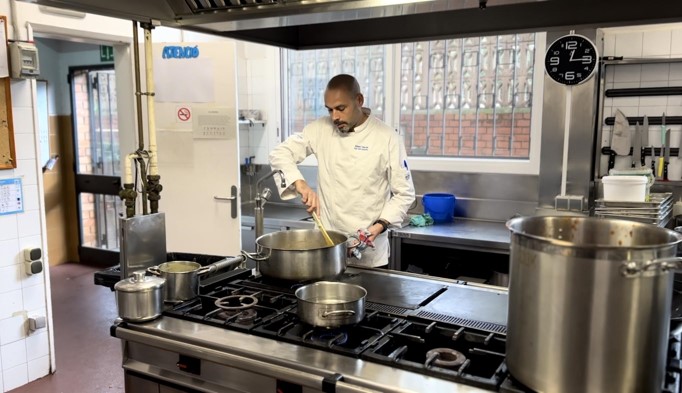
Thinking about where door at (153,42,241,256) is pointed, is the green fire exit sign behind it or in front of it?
behind

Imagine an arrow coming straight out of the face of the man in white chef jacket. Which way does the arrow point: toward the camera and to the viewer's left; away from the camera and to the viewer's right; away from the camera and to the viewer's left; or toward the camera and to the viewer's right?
toward the camera and to the viewer's left

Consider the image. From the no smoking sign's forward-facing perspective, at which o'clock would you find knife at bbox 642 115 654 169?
The knife is roughly at 10 o'clock from the no smoking sign.

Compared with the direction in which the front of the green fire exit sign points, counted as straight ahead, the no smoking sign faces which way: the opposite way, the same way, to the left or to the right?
the same way

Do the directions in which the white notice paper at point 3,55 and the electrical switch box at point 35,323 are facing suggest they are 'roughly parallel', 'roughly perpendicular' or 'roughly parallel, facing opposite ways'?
roughly parallel

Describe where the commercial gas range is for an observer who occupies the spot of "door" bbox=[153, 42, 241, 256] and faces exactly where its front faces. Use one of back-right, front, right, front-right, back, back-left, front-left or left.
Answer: front

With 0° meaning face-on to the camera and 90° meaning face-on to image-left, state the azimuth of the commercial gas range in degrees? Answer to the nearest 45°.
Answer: approximately 45°

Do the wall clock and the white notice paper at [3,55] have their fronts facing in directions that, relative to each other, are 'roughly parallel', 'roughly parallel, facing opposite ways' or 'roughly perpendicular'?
roughly perpendicular

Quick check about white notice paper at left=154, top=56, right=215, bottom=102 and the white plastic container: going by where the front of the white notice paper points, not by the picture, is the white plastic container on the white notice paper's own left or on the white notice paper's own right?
on the white notice paper's own left

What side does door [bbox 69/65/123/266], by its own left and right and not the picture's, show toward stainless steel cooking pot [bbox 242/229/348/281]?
front

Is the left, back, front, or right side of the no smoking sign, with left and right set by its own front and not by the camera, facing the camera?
front

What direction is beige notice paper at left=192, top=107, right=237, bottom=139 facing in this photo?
toward the camera

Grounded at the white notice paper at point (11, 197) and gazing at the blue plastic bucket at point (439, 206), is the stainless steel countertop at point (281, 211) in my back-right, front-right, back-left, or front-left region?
front-left

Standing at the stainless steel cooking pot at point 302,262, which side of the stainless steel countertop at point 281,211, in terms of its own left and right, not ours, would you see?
front
